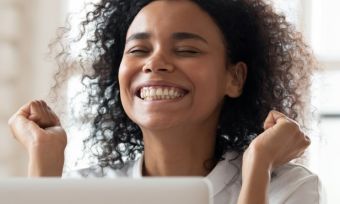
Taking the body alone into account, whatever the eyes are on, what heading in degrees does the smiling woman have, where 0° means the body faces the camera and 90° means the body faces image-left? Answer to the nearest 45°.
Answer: approximately 45°
